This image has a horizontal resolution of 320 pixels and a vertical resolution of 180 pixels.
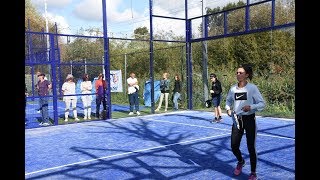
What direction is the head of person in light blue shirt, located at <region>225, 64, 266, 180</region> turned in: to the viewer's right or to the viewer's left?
to the viewer's left

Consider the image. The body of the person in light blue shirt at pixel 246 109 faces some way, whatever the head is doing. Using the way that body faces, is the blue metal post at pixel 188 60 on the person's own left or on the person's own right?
on the person's own right

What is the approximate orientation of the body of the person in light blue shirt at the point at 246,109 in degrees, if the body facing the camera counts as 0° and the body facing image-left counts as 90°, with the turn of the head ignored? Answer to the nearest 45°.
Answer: approximately 45°

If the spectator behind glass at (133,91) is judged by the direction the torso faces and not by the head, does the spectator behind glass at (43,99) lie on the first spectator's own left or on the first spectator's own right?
on the first spectator's own right

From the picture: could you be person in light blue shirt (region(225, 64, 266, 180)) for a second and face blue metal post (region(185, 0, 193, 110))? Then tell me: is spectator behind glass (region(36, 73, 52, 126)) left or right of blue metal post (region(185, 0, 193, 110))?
left

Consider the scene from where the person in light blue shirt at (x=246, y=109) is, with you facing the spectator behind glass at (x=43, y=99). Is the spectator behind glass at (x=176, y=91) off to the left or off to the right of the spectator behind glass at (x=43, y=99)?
right

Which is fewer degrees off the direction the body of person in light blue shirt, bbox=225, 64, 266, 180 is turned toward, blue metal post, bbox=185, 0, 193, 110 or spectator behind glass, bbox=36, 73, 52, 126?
the spectator behind glass

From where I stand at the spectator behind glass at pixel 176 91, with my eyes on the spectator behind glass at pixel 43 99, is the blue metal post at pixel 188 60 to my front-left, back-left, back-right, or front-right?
back-left

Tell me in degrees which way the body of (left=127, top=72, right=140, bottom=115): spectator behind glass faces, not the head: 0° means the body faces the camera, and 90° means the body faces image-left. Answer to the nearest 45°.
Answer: approximately 0°
